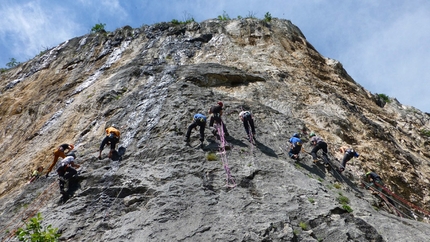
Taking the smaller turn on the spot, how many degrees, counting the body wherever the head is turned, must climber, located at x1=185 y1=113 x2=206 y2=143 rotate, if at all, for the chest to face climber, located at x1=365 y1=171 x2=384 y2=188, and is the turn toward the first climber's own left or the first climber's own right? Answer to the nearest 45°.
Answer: approximately 90° to the first climber's own right

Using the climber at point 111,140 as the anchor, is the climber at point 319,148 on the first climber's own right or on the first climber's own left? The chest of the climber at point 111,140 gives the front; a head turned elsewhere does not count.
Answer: on the first climber's own right

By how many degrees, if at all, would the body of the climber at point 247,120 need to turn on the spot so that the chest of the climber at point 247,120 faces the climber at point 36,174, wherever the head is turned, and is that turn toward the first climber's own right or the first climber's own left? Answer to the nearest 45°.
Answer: approximately 90° to the first climber's own left

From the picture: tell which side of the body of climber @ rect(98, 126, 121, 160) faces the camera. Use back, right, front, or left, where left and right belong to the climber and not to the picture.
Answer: back

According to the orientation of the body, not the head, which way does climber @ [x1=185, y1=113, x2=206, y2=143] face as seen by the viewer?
away from the camera

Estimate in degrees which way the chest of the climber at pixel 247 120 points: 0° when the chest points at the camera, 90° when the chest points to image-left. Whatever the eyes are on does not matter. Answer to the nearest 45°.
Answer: approximately 180°
